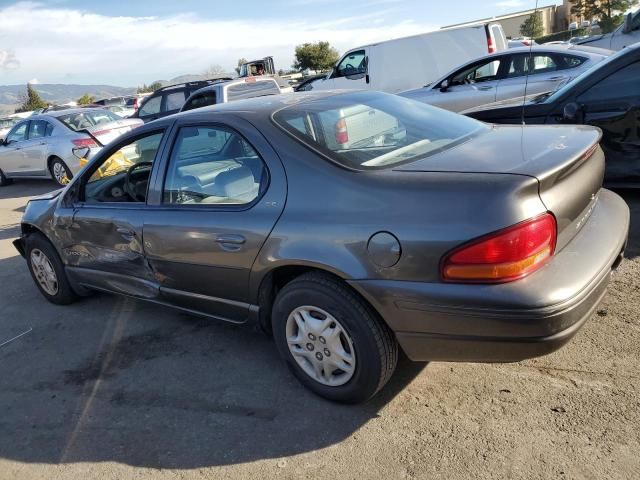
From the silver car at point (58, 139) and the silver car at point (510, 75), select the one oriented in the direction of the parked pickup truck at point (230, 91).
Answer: the silver car at point (510, 75)

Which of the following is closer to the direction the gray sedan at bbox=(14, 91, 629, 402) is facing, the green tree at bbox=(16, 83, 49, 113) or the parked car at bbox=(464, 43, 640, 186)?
the green tree

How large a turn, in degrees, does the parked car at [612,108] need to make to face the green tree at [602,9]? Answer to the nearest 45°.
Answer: approximately 90° to its right

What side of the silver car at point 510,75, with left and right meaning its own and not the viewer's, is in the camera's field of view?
left

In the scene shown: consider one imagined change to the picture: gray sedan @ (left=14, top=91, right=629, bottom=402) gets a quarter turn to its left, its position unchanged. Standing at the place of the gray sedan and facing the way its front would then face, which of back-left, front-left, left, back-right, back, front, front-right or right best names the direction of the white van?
back-right

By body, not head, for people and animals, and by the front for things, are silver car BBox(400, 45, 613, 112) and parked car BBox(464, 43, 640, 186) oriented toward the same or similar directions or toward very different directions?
same or similar directions

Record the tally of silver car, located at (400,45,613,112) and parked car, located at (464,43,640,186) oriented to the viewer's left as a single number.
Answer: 2

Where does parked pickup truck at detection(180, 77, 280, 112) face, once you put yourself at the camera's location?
facing away from the viewer and to the left of the viewer

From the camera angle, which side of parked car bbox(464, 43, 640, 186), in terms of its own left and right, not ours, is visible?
left

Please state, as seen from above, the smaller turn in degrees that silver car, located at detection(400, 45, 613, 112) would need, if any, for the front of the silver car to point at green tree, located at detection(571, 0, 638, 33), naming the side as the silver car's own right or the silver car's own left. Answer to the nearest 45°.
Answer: approximately 90° to the silver car's own right

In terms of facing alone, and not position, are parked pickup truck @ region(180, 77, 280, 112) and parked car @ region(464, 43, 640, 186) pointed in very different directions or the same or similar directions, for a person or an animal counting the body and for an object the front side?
same or similar directions

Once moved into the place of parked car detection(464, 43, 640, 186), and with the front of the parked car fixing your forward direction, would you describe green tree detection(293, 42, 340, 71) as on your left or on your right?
on your right

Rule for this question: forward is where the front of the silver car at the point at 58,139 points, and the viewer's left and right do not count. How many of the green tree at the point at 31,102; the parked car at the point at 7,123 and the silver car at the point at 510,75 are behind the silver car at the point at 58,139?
1

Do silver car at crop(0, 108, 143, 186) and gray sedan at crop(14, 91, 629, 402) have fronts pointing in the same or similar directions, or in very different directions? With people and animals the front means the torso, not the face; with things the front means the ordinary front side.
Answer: same or similar directions

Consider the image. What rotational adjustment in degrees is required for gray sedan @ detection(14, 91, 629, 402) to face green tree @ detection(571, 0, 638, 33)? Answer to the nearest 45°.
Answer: approximately 90° to its right

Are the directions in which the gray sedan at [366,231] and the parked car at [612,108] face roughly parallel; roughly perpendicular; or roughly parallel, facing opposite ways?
roughly parallel

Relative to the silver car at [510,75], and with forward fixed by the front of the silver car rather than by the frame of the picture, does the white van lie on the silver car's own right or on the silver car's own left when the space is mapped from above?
on the silver car's own right

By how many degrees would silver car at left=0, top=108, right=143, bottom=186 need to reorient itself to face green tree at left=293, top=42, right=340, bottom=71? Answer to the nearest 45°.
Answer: approximately 90° to its right

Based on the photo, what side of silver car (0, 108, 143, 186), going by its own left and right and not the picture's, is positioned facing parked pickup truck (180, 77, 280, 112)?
back
